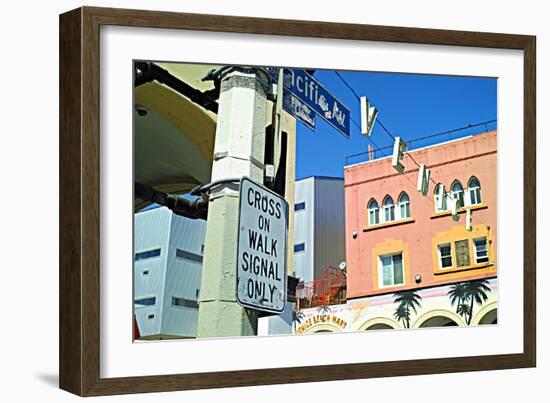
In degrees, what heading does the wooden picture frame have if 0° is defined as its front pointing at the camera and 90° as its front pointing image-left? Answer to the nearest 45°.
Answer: approximately 315°
